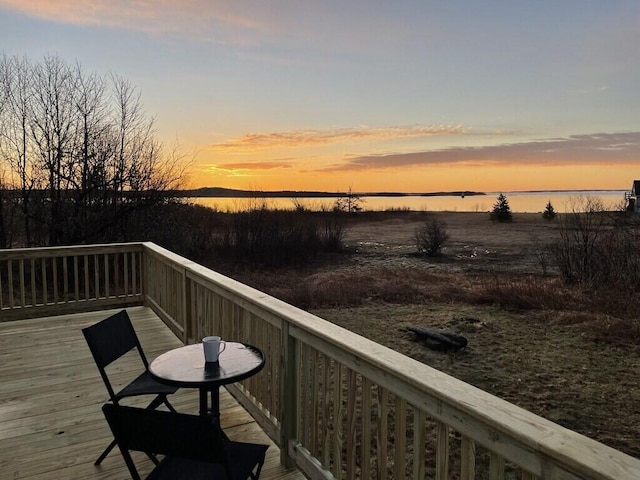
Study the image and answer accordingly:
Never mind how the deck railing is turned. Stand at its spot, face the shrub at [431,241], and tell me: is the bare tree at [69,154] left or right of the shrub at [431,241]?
left

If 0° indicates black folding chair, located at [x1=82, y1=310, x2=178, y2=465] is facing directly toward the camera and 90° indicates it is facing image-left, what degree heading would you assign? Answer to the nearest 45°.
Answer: approximately 315°

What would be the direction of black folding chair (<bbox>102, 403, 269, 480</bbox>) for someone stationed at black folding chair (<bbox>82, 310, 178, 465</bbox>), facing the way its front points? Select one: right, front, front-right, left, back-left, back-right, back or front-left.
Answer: front-right

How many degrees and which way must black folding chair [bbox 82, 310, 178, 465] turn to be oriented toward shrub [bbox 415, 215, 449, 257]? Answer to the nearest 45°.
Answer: approximately 90° to its left

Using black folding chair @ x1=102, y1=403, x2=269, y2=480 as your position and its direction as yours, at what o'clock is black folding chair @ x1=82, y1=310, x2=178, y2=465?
black folding chair @ x1=82, y1=310, x2=178, y2=465 is roughly at 10 o'clock from black folding chair @ x1=102, y1=403, x2=269, y2=480.

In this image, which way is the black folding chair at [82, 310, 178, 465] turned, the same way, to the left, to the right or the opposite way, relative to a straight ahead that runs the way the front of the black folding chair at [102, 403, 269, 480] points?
to the right

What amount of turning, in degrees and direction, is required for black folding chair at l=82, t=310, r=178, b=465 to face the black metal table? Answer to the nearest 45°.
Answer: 0° — it already faces it

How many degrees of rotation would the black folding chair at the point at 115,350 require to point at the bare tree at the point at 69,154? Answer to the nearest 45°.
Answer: approximately 135° to its left

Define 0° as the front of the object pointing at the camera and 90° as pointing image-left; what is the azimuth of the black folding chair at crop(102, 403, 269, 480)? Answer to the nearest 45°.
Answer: approximately 225°

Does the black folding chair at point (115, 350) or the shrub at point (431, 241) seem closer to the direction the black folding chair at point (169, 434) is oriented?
the shrub

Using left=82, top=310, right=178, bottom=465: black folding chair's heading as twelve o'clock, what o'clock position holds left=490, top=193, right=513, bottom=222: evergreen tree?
The evergreen tree is roughly at 9 o'clock from the black folding chair.
